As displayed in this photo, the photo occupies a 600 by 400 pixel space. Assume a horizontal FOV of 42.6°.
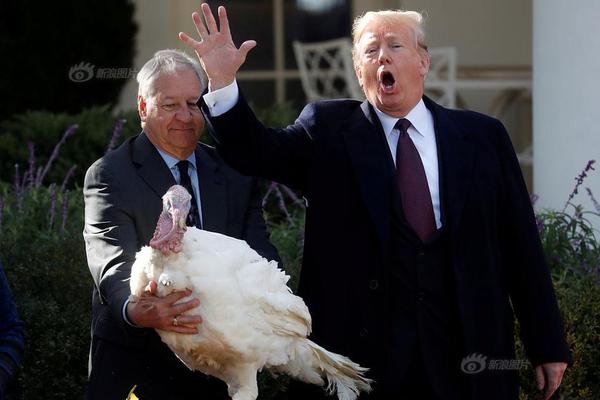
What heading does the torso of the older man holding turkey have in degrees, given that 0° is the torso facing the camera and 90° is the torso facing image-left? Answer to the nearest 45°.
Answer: approximately 315°

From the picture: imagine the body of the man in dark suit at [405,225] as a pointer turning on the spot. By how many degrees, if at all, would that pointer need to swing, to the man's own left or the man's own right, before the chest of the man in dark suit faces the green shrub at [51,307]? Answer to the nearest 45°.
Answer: approximately 135° to the man's own right

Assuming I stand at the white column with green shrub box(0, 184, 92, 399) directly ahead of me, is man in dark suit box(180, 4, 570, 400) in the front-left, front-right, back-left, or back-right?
front-left

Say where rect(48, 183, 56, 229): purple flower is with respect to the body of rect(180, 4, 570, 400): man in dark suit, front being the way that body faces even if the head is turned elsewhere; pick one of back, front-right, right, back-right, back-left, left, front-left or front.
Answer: back-right

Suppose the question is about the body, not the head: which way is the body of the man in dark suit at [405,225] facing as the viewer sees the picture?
toward the camera

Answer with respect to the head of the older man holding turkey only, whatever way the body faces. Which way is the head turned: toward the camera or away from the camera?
toward the camera

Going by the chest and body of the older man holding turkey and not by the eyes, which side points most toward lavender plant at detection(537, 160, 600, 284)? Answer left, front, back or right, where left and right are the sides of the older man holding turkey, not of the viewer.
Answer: left

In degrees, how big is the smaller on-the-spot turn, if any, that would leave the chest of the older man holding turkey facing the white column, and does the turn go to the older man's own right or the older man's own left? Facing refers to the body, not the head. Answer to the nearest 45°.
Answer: approximately 90° to the older man's own left

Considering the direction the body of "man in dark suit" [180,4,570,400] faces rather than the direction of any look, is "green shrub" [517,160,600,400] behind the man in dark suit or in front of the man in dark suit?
behind

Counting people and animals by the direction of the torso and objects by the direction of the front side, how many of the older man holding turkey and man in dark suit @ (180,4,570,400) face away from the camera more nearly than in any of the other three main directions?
0
